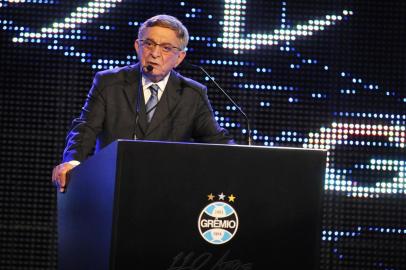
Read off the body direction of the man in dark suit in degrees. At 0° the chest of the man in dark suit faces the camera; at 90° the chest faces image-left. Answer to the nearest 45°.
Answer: approximately 0°

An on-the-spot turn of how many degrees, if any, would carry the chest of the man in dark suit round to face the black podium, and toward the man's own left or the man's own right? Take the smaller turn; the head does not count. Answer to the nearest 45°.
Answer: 0° — they already face it
